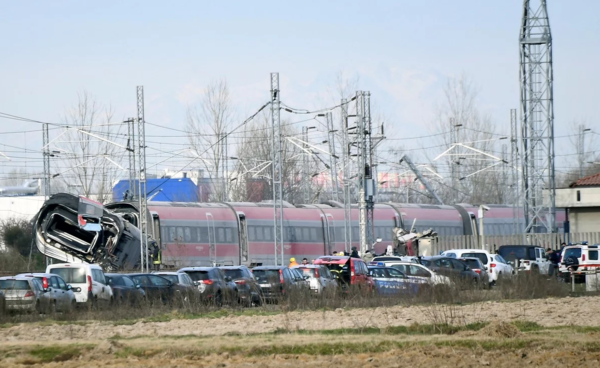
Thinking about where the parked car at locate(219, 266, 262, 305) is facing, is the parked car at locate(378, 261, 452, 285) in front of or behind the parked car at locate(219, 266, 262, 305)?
in front

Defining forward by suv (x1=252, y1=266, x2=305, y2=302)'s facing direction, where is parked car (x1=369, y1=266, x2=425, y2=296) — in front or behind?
in front

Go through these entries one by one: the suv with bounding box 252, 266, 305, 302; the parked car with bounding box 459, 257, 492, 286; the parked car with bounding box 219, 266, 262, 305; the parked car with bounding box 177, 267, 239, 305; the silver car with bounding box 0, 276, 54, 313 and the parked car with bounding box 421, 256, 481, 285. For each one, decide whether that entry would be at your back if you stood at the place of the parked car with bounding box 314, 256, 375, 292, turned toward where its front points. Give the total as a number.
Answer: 4

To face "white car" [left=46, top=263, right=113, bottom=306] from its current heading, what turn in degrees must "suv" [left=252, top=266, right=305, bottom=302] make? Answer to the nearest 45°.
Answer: approximately 135° to its left

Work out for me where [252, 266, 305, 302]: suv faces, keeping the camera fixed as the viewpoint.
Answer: facing away from the viewer and to the right of the viewer

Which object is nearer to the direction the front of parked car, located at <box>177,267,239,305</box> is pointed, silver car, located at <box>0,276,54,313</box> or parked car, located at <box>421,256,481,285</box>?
the parked car
